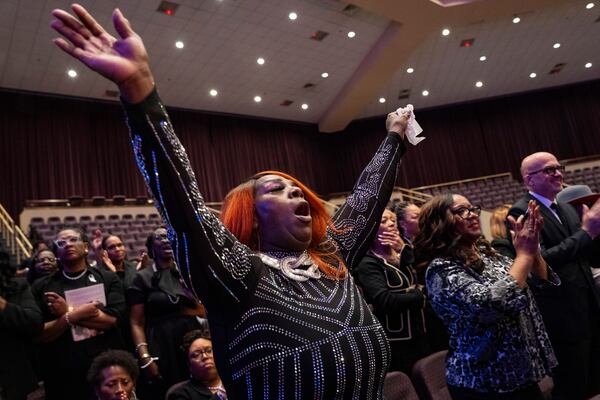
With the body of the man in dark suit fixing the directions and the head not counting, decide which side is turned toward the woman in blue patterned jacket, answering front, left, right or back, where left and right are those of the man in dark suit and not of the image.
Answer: right

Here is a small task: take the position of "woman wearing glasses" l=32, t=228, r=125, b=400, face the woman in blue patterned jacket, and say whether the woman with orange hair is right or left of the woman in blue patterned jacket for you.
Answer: right

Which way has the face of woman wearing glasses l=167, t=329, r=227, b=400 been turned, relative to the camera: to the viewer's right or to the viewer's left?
to the viewer's right

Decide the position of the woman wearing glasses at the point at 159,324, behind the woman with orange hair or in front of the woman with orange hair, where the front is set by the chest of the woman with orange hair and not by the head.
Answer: behind

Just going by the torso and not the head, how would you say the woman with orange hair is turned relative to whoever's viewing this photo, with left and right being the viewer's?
facing the viewer and to the right of the viewer
